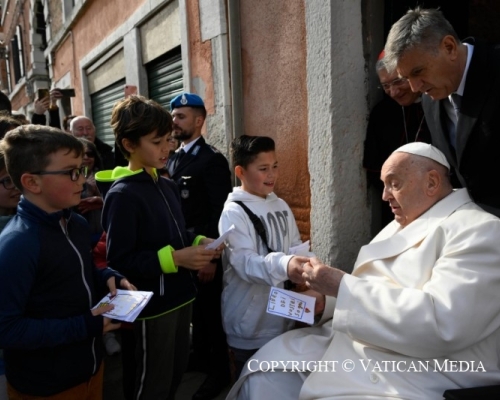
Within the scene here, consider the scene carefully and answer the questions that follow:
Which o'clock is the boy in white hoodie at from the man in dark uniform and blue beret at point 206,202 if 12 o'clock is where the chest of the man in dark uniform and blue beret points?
The boy in white hoodie is roughly at 10 o'clock from the man in dark uniform and blue beret.

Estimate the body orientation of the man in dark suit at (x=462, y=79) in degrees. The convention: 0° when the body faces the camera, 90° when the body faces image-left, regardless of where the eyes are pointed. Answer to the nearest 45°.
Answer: approximately 45°

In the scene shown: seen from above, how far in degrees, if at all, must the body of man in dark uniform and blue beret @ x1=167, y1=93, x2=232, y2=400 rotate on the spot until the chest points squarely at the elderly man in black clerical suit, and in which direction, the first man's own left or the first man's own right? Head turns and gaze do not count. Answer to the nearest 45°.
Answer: approximately 90° to the first man's own left

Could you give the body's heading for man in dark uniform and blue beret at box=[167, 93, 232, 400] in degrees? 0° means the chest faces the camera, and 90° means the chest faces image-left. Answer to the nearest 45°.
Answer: approximately 45°

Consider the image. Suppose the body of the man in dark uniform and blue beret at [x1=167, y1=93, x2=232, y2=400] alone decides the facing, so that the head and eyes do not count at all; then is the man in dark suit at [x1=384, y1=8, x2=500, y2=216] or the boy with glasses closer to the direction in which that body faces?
the boy with glasses
